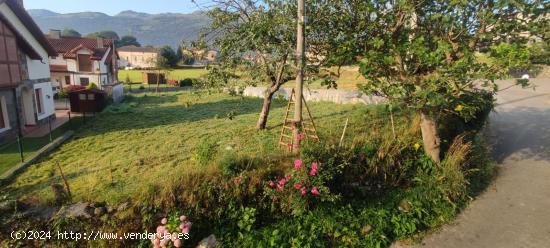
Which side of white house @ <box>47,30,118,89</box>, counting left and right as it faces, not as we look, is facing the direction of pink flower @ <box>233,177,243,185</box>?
front

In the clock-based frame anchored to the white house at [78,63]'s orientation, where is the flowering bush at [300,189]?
The flowering bush is roughly at 12 o'clock from the white house.

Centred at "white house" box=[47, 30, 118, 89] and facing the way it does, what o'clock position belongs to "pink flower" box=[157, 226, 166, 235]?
The pink flower is roughly at 12 o'clock from the white house.

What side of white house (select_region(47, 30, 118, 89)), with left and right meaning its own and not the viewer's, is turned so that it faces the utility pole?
front

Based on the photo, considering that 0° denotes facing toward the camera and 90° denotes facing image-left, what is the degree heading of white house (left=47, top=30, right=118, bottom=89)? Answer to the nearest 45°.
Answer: approximately 0°

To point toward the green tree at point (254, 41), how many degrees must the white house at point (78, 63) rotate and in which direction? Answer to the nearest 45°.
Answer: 0° — it already faces it

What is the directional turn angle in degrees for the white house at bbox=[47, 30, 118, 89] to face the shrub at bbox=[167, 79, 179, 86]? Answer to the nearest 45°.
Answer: approximately 90° to its left

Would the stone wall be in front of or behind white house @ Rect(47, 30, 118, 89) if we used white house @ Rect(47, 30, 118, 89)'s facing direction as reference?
in front

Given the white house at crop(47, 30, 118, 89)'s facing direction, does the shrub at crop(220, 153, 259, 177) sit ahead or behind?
ahead
